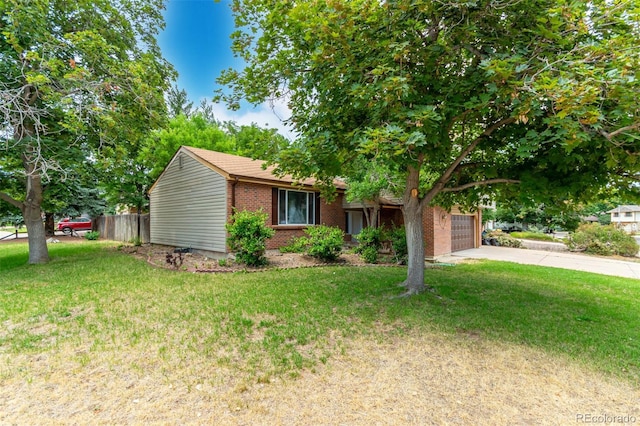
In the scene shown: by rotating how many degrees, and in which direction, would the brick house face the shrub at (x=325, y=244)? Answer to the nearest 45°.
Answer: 0° — it already faces it

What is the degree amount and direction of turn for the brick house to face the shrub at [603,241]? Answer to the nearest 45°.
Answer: approximately 45° to its left

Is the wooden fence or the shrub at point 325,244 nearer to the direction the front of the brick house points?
the shrub

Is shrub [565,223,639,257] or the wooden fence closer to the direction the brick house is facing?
the shrub

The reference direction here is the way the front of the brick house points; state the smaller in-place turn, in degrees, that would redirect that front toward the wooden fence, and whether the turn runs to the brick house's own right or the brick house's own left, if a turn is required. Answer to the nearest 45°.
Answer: approximately 180°

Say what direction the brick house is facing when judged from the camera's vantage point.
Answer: facing the viewer and to the right of the viewer

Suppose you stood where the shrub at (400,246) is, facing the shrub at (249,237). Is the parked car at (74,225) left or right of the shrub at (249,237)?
right

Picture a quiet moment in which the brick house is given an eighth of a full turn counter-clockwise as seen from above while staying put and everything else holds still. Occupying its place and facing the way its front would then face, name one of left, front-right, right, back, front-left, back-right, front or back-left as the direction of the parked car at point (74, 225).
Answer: back-left

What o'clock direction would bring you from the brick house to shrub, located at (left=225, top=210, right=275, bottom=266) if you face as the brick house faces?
The shrub is roughly at 1 o'clock from the brick house.

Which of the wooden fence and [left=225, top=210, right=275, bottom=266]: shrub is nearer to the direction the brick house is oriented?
the shrub

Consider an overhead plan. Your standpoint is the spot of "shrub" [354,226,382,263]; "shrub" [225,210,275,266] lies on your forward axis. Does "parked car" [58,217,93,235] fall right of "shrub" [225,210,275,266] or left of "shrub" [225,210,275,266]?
right
